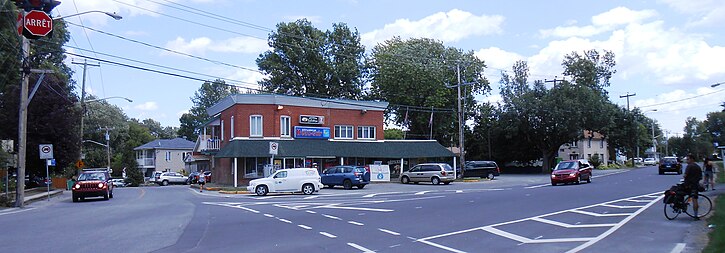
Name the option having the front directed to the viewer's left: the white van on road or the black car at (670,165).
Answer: the white van on road

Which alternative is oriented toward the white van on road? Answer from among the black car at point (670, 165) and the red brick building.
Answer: the red brick building

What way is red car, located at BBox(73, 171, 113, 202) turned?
toward the camera

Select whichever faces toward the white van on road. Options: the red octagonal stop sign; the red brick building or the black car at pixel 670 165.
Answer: the red brick building

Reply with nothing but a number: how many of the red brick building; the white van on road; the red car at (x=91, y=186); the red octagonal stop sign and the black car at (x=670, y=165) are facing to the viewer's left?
1

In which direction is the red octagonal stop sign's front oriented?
toward the camera

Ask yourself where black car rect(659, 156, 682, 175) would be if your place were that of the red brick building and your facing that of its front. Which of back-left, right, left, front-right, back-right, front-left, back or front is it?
left

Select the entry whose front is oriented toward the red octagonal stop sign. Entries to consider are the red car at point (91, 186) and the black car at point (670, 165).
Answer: the red car

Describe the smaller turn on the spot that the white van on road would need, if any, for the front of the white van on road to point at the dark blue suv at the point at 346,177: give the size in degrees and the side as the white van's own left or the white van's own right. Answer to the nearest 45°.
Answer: approximately 135° to the white van's own right

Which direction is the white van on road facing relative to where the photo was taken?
to the viewer's left

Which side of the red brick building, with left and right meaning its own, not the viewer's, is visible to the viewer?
front

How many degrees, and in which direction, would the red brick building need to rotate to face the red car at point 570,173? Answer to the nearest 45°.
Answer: approximately 45° to its left

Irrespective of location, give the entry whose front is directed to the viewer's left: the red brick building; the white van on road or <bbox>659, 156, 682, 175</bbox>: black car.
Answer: the white van on road

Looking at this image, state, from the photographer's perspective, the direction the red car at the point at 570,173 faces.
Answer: facing the viewer and to the left of the viewer

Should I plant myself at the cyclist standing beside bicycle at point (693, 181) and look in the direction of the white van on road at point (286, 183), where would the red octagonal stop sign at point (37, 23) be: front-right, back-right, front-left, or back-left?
front-left

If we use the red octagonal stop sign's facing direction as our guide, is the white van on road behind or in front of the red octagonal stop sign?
behind
